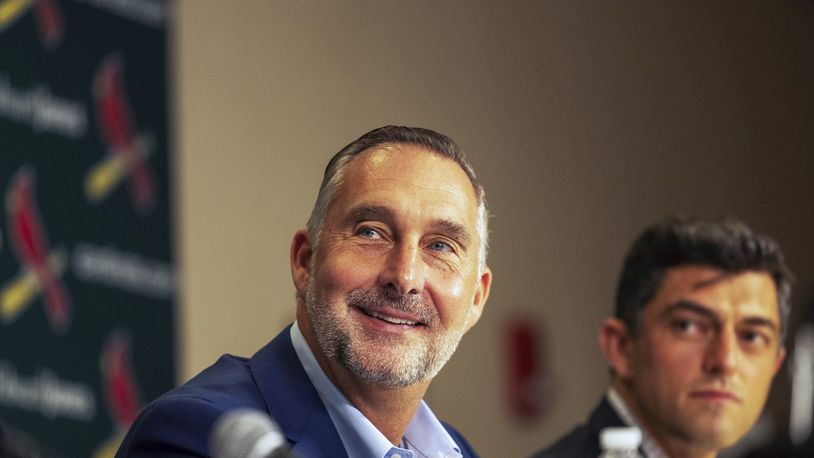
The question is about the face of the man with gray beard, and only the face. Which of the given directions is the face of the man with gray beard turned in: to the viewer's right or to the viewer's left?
to the viewer's right

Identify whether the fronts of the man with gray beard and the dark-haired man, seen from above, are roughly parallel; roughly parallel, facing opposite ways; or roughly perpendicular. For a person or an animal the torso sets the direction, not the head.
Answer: roughly parallel

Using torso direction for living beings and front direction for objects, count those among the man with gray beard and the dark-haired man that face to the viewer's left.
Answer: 0

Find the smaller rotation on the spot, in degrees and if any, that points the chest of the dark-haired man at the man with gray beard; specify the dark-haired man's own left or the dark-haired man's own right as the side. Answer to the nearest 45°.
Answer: approximately 90° to the dark-haired man's own right

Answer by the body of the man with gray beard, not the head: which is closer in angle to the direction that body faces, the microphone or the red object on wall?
the microphone

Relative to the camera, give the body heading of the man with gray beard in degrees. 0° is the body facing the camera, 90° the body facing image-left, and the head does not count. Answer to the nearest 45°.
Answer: approximately 315°

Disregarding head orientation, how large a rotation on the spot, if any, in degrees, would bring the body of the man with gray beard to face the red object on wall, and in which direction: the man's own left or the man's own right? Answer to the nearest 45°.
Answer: approximately 135° to the man's own left

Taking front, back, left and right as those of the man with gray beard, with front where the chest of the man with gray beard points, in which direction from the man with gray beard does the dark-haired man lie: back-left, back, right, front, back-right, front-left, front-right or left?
left

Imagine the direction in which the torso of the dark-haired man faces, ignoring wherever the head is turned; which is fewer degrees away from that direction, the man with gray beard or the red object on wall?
the man with gray beard
